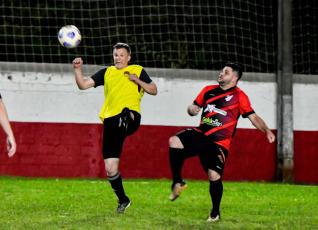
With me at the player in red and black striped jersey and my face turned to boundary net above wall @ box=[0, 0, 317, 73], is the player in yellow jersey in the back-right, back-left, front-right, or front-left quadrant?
front-left

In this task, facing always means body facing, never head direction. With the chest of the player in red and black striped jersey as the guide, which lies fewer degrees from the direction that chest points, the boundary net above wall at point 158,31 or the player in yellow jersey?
the player in yellow jersey

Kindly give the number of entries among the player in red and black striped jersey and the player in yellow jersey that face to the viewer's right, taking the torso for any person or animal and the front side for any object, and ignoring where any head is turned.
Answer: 0

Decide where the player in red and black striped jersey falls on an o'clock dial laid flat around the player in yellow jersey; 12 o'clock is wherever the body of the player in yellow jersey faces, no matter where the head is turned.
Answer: The player in red and black striped jersey is roughly at 10 o'clock from the player in yellow jersey.

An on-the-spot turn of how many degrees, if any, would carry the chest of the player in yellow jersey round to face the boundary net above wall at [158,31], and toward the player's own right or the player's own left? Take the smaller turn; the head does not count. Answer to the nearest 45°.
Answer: approximately 180°

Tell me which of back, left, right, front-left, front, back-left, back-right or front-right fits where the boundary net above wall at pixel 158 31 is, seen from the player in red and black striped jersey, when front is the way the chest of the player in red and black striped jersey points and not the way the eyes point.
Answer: back-right

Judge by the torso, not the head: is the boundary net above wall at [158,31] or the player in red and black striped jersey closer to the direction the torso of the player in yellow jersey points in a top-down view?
the player in red and black striped jersey

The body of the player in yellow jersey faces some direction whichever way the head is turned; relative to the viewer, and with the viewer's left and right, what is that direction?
facing the viewer

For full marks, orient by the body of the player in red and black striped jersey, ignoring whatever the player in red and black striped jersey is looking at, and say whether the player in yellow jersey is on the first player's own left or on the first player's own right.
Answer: on the first player's own right
